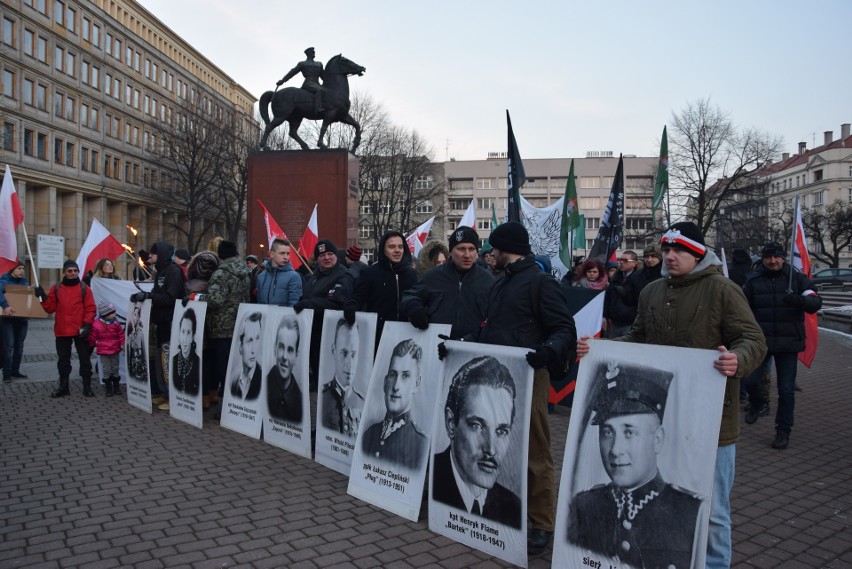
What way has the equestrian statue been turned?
to the viewer's right

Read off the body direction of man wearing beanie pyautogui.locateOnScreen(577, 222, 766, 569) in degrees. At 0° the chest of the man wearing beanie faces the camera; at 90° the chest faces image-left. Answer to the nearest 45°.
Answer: approximately 45°

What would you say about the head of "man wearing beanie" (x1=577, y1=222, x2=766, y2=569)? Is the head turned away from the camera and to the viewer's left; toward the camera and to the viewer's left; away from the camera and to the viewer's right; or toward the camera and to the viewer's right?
toward the camera and to the viewer's left

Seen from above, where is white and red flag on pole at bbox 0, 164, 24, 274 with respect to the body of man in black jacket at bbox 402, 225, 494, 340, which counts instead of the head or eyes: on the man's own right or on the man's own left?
on the man's own right

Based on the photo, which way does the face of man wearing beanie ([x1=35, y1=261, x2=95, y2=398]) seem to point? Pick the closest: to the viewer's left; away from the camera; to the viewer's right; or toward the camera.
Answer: toward the camera

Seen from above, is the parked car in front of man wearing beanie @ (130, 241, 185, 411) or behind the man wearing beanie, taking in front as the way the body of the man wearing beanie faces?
behind

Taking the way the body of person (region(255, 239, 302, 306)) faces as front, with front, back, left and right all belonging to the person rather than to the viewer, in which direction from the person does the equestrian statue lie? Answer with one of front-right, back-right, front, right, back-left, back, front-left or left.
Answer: back-right

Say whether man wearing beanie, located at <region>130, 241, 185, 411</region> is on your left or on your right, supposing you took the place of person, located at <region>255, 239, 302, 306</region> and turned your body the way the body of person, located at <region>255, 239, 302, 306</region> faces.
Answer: on your right

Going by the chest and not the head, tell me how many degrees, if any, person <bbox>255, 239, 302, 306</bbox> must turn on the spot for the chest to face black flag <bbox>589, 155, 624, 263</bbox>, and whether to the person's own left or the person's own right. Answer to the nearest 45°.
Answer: approximately 135° to the person's own left

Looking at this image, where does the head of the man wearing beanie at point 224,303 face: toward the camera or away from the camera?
away from the camera
